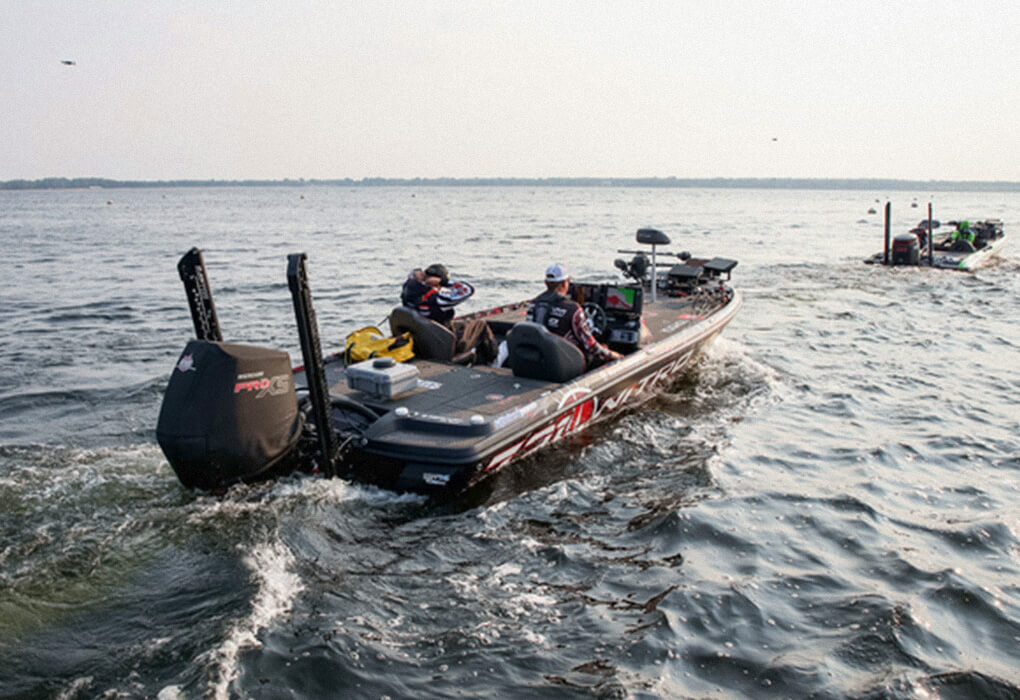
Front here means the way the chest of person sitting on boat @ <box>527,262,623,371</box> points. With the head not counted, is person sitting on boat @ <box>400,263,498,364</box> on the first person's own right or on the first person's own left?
on the first person's own left

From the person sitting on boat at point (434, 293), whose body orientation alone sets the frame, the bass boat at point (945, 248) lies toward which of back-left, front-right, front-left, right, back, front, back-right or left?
front-left

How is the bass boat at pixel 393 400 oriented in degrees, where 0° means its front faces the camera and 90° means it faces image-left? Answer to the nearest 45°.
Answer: approximately 225°

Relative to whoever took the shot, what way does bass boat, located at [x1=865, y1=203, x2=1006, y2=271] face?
facing away from the viewer and to the right of the viewer

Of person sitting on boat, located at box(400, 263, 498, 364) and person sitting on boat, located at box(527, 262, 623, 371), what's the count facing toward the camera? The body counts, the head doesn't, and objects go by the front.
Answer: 0

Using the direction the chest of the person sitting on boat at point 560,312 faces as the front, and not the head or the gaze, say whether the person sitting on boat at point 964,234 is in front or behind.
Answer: in front

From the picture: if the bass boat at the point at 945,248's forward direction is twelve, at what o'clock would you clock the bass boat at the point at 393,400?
the bass boat at the point at 393,400 is roughly at 5 o'clock from the bass boat at the point at 945,248.

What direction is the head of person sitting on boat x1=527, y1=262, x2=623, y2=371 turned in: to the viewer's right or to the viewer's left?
to the viewer's right

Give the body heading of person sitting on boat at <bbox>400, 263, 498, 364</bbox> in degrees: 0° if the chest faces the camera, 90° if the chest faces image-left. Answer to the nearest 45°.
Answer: approximately 270°

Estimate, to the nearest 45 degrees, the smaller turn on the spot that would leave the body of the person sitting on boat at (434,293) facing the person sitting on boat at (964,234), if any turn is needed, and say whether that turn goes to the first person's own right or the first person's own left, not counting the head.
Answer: approximately 45° to the first person's own left

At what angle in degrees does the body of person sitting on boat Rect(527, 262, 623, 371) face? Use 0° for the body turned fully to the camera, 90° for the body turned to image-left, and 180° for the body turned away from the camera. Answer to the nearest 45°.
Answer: approximately 225°
